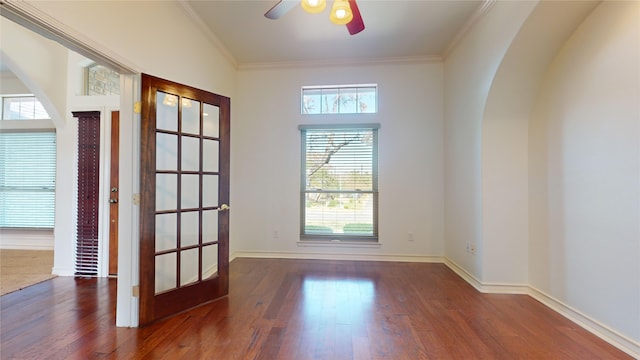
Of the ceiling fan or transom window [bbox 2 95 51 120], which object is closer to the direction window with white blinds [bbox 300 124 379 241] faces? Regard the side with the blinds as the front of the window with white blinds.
the ceiling fan

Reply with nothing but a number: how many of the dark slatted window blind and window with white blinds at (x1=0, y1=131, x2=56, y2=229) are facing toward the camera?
2

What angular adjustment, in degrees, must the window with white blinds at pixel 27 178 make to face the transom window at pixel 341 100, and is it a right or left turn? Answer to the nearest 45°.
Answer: approximately 45° to its left

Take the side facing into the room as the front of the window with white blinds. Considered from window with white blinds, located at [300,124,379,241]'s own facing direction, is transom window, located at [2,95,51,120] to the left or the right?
on its right

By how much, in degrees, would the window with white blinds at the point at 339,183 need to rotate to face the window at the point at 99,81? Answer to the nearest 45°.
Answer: approximately 90° to its right

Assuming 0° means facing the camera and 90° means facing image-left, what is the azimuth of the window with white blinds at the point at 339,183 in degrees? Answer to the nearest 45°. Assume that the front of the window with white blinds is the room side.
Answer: approximately 0°

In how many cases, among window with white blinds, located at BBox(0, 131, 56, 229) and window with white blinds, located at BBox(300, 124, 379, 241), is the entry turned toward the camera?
2

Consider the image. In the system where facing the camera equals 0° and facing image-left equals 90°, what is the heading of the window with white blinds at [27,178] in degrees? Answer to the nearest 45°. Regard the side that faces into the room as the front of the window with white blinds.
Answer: approximately 0°
